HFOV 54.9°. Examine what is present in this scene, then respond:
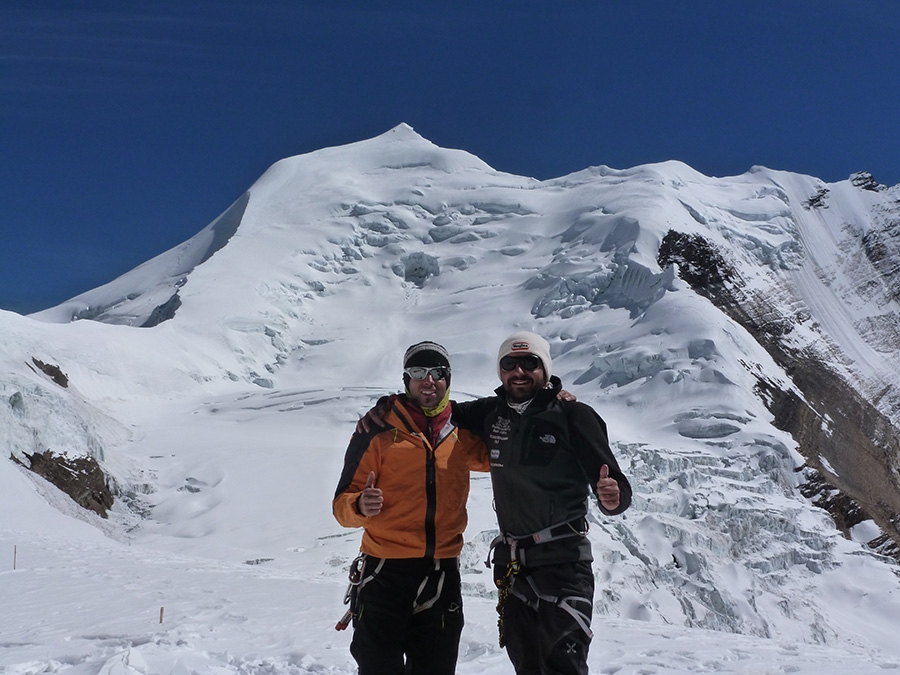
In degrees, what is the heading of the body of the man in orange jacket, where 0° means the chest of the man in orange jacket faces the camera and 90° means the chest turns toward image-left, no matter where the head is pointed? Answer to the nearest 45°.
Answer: approximately 0°

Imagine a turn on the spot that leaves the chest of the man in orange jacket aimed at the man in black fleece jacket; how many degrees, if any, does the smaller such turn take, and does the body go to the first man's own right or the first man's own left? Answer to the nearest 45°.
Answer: approximately 90° to the first man's own left
